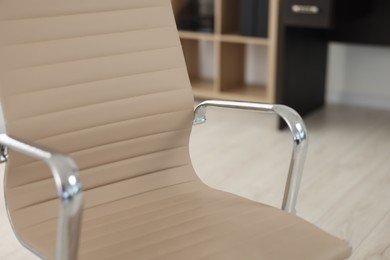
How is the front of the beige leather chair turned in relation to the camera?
facing the viewer and to the right of the viewer

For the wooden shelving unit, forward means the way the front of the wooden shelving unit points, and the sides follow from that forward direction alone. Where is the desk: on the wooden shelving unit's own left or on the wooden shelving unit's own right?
on the wooden shelving unit's own left

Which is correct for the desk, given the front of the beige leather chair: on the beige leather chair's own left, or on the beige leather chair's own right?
on the beige leather chair's own left

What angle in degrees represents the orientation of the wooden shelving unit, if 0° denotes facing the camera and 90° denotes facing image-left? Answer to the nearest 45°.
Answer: approximately 0°
